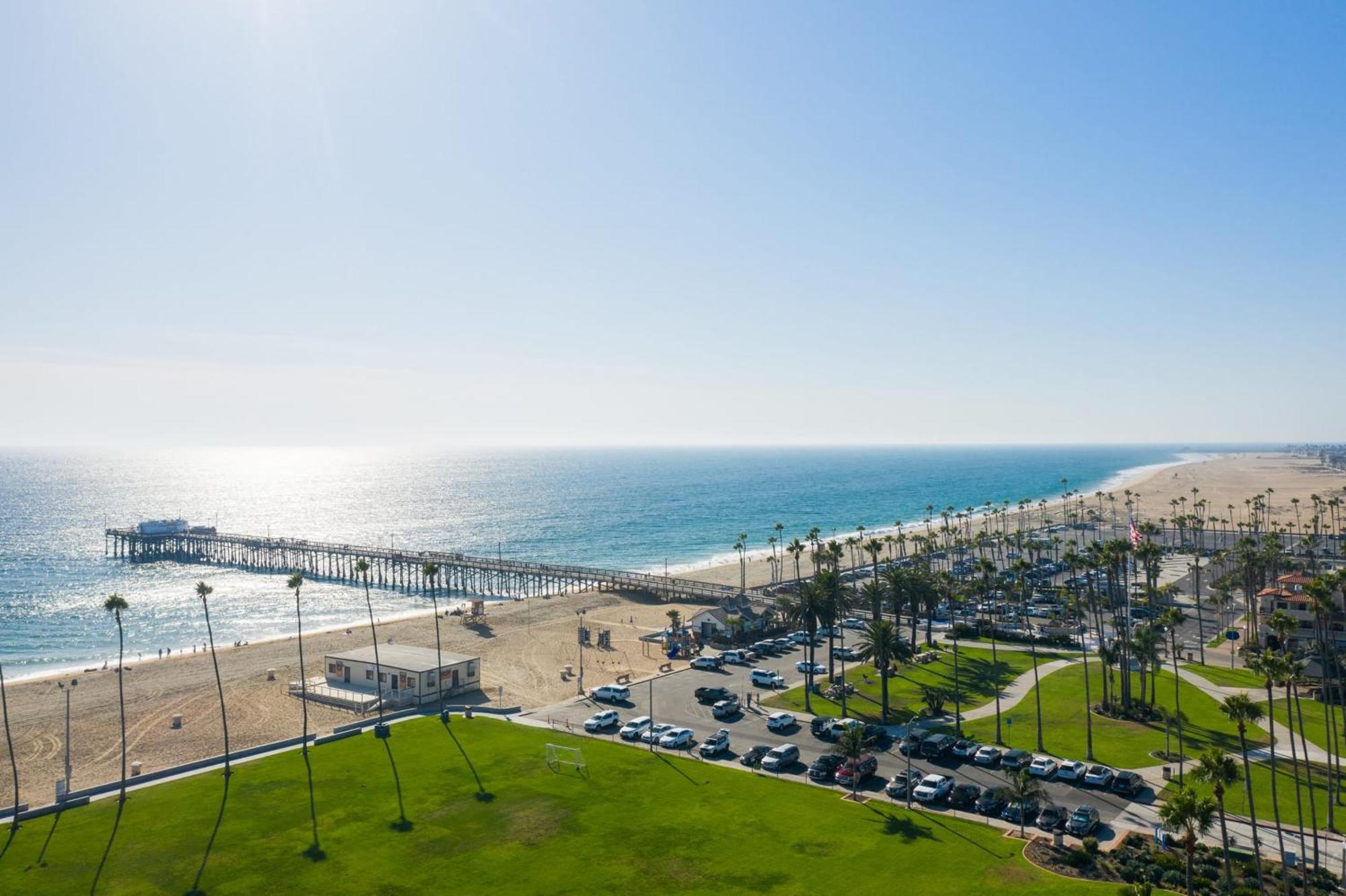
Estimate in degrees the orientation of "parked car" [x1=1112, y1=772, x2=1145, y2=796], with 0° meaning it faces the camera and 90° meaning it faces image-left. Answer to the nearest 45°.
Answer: approximately 225°

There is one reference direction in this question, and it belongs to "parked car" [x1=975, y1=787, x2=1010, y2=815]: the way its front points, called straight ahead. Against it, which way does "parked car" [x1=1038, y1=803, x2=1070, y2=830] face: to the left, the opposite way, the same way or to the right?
the same way

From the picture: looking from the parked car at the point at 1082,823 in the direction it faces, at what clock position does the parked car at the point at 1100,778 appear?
the parked car at the point at 1100,778 is roughly at 5 o'clock from the parked car at the point at 1082,823.

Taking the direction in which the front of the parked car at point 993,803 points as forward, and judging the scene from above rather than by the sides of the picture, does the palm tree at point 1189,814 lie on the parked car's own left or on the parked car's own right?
on the parked car's own left

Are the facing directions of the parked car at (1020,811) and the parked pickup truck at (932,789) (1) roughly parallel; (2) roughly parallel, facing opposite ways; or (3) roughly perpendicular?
roughly parallel

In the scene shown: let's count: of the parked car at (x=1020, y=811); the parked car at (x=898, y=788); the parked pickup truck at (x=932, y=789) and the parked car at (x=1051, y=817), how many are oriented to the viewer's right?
0

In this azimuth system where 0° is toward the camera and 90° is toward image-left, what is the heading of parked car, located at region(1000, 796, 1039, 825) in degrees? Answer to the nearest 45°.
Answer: approximately 45°

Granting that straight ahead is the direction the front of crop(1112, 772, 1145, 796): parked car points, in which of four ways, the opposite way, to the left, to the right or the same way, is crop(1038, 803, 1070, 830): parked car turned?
the opposite way

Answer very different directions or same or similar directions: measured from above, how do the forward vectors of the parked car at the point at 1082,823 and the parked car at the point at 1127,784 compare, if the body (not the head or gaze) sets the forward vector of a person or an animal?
very different directions

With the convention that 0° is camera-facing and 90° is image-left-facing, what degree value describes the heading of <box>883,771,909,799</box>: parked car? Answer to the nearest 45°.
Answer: approximately 45°

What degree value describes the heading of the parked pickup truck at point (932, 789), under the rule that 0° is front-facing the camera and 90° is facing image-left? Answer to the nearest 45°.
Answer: approximately 45°

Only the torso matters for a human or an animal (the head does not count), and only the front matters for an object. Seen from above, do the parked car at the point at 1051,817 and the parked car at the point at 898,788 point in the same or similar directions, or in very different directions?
same or similar directions

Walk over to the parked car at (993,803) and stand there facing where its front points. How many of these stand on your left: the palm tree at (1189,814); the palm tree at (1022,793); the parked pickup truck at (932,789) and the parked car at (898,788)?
2

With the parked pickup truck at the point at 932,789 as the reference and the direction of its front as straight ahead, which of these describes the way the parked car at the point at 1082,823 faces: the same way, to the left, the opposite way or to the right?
the same way
